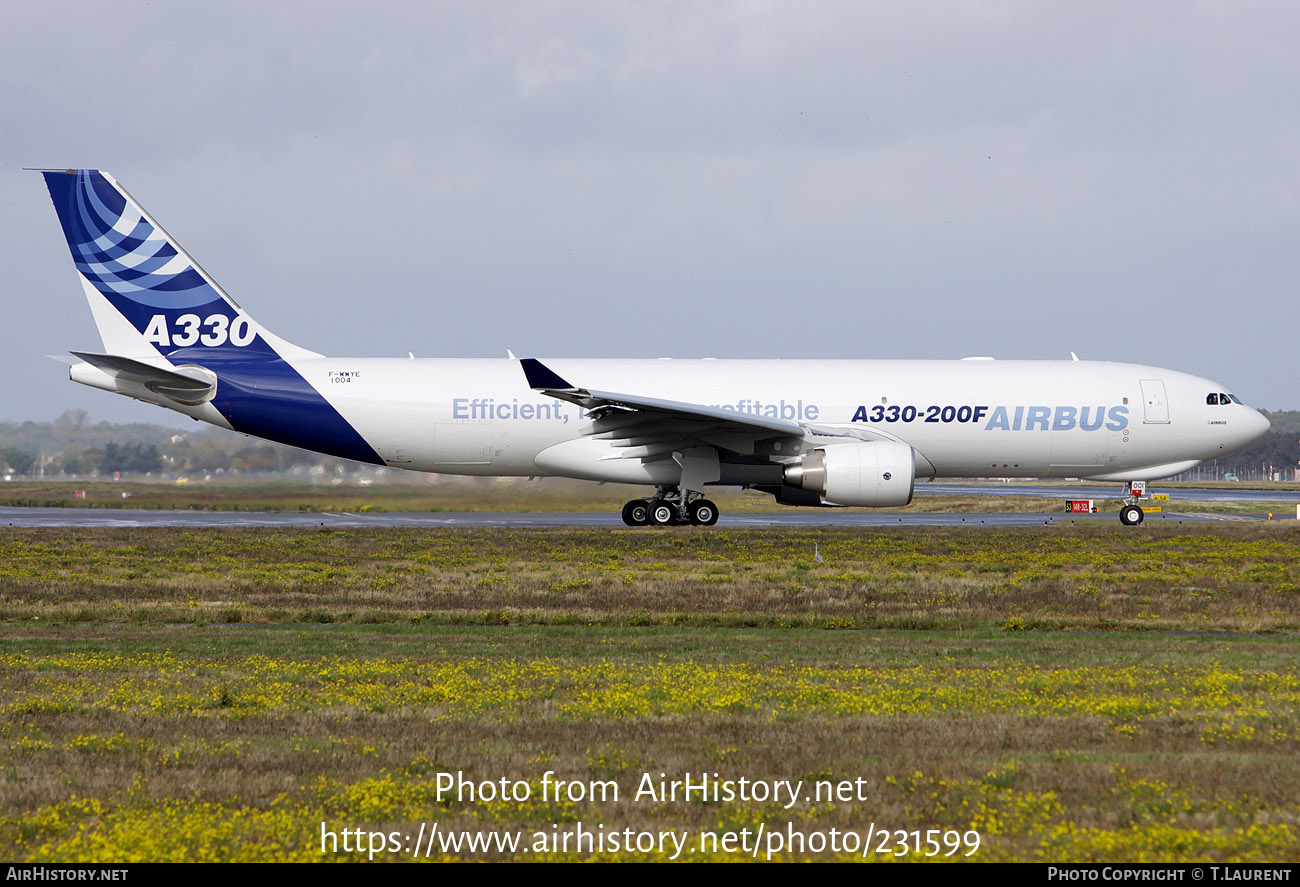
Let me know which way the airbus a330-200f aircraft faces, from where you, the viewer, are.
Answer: facing to the right of the viewer
